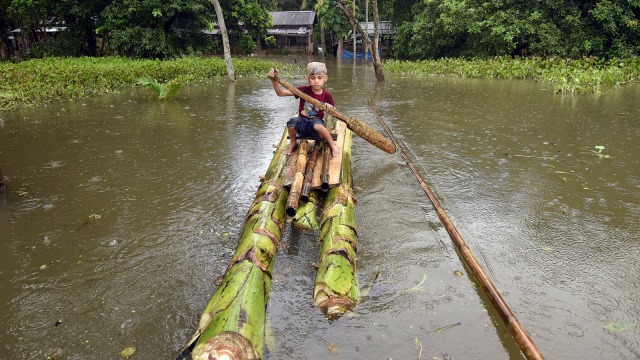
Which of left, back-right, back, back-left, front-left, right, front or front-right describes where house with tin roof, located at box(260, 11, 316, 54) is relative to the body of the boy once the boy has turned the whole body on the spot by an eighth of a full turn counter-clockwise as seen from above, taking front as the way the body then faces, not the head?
back-left

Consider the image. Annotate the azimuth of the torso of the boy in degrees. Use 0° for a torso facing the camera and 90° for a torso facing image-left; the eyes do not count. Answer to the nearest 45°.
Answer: approximately 0°

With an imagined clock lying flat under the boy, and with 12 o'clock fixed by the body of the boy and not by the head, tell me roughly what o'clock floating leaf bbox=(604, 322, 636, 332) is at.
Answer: The floating leaf is roughly at 11 o'clock from the boy.

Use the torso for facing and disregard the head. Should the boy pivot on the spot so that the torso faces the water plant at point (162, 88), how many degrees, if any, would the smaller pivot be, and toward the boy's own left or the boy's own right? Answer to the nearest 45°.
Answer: approximately 135° to the boy's own right
